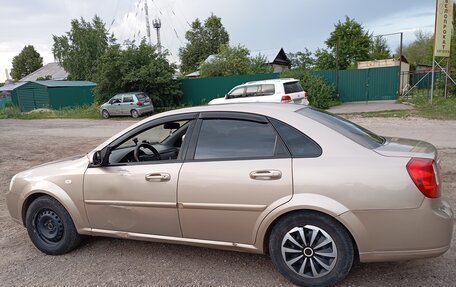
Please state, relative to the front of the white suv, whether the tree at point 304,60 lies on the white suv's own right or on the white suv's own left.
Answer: on the white suv's own right

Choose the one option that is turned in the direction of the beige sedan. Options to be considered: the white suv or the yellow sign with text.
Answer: the yellow sign with text

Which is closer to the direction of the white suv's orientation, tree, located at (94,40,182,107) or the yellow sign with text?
the tree

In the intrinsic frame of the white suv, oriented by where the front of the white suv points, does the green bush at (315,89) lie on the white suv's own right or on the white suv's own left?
on the white suv's own right

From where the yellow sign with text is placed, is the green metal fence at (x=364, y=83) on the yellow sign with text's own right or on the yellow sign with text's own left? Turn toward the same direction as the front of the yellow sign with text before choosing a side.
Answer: on the yellow sign with text's own right

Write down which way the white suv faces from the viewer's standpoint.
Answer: facing away from the viewer and to the left of the viewer

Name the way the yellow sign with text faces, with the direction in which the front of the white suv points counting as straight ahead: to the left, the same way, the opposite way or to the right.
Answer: to the left

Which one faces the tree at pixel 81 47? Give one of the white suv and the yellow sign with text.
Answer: the white suv

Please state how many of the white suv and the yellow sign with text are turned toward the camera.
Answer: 1

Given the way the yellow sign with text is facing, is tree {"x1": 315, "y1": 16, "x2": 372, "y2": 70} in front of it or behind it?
behind

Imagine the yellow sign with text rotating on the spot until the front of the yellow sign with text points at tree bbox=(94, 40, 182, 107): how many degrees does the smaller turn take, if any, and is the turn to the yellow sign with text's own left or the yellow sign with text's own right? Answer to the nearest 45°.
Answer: approximately 90° to the yellow sign with text's own right

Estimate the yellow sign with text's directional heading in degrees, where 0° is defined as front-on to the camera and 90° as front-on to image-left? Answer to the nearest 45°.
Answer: approximately 0°
